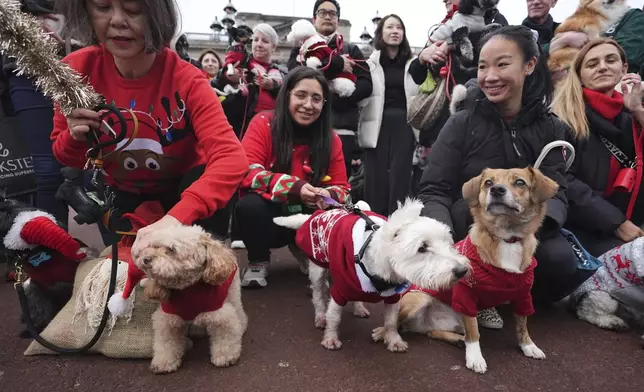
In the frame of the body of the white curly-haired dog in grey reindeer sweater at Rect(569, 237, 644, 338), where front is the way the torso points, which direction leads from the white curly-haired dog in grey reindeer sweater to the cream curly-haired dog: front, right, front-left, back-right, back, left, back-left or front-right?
back-right

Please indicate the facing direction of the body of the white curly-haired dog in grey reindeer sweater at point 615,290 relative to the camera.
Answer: to the viewer's right

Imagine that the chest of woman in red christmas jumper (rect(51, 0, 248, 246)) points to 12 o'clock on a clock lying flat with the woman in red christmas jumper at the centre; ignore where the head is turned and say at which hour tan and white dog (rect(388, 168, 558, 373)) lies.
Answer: The tan and white dog is roughly at 10 o'clock from the woman in red christmas jumper.

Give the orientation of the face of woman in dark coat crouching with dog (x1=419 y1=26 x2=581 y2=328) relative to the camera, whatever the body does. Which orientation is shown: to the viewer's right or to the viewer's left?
to the viewer's left

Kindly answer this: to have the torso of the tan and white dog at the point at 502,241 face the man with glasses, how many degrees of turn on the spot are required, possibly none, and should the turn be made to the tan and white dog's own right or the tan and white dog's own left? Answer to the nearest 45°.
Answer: approximately 180°

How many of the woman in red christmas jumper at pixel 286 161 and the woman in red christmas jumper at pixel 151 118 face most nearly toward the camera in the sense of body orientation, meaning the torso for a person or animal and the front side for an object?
2

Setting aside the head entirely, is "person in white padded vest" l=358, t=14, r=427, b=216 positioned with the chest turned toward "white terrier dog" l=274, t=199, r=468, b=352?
yes

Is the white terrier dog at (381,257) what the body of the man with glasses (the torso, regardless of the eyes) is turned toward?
yes
